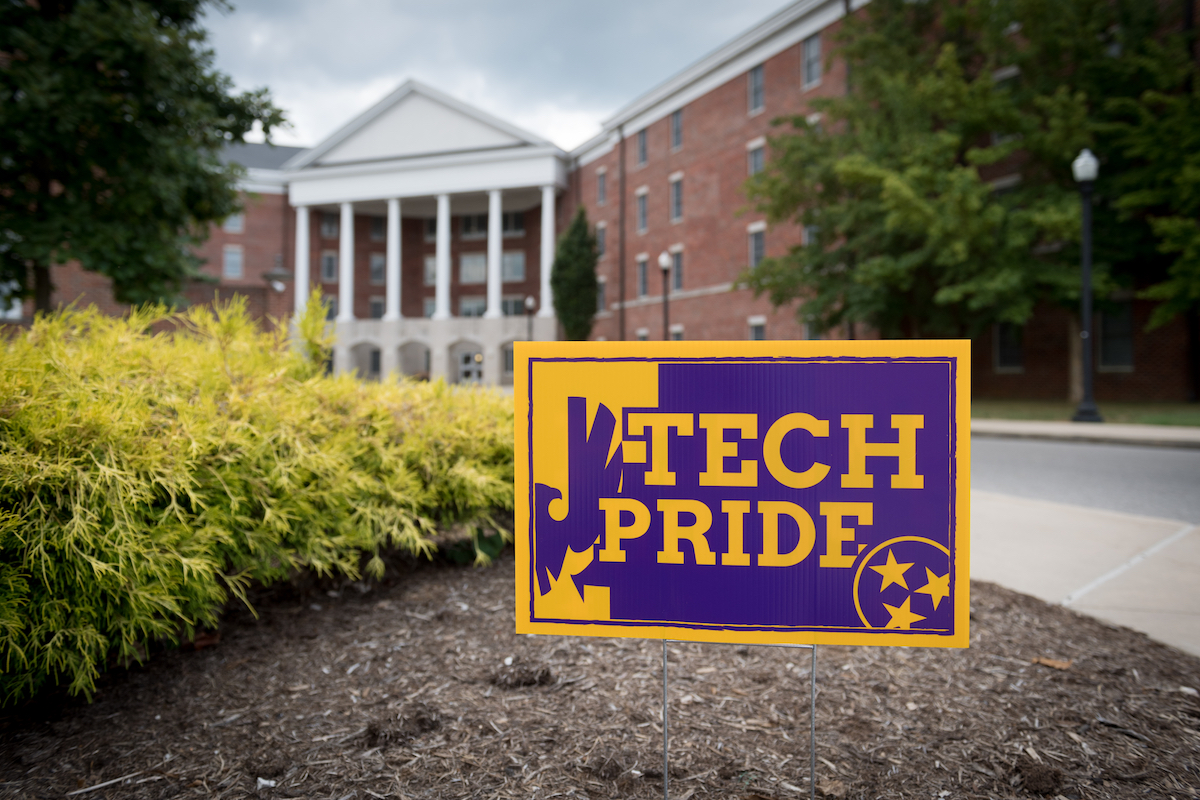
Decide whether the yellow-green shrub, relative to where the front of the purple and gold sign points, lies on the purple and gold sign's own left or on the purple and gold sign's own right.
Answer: on the purple and gold sign's own right

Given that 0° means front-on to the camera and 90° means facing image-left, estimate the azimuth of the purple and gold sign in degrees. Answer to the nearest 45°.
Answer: approximately 0°

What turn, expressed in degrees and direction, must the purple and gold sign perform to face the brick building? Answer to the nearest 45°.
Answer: approximately 180°

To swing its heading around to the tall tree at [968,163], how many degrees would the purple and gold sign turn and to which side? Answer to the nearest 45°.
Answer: approximately 180°

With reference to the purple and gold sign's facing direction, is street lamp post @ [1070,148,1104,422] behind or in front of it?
behind
